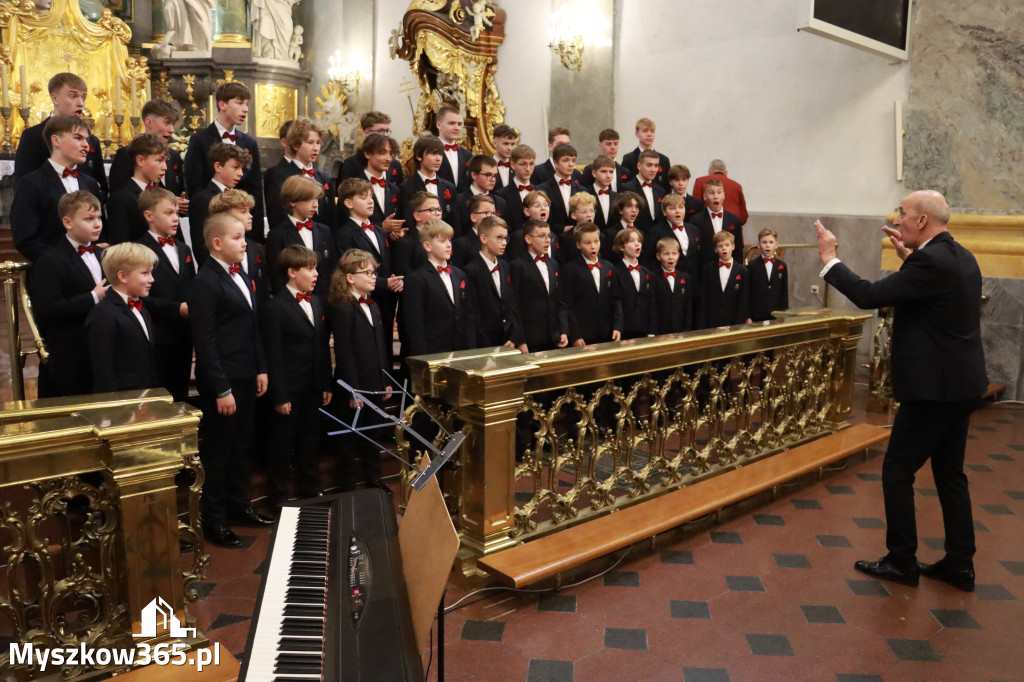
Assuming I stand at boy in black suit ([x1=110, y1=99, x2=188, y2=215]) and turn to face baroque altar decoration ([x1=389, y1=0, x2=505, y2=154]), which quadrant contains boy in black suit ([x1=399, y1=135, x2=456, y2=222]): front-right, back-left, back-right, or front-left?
front-right

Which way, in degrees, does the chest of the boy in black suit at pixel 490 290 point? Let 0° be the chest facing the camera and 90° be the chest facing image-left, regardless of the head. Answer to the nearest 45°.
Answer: approximately 315°

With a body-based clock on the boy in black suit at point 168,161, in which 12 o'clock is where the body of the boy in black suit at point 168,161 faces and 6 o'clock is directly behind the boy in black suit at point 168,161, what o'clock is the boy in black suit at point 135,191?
the boy in black suit at point 135,191 is roughly at 2 o'clock from the boy in black suit at point 168,161.

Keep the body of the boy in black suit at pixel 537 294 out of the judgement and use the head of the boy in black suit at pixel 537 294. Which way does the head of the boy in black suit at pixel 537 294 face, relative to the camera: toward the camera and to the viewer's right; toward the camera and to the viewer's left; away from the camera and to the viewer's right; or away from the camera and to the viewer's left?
toward the camera and to the viewer's right

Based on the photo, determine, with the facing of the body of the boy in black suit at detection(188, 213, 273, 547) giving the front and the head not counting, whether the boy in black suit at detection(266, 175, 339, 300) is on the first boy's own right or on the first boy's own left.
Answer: on the first boy's own left

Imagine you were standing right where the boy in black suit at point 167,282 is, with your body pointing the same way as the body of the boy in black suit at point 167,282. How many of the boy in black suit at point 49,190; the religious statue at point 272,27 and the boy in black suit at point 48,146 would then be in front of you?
0

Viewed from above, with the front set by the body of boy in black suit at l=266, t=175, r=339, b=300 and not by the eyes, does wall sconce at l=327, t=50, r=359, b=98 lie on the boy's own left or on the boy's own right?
on the boy's own left

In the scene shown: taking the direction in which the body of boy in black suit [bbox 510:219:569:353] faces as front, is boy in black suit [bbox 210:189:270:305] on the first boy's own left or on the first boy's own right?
on the first boy's own right

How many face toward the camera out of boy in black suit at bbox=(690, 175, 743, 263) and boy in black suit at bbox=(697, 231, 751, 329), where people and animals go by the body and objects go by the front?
2

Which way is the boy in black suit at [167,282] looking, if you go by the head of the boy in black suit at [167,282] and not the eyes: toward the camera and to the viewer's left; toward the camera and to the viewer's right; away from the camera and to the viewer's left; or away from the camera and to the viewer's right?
toward the camera and to the viewer's right

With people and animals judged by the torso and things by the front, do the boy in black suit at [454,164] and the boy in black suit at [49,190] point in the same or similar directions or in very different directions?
same or similar directions

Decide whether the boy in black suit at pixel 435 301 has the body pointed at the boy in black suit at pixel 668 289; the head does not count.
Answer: no

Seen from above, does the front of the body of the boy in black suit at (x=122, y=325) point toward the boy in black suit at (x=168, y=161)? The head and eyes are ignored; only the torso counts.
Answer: no

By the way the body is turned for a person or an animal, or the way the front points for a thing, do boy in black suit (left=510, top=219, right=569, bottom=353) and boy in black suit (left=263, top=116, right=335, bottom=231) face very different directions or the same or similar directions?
same or similar directions

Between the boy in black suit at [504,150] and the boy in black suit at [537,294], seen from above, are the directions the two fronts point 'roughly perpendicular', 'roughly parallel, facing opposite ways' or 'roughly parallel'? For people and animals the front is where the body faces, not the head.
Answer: roughly parallel

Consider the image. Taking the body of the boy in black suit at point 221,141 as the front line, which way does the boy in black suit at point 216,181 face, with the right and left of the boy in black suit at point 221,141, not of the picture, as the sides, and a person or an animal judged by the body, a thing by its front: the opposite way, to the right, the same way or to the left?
the same way

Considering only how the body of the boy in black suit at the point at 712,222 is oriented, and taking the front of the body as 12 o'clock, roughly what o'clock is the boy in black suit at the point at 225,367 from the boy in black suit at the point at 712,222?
the boy in black suit at the point at 225,367 is roughly at 1 o'clock from the boy in black suit at the point at 712,222.

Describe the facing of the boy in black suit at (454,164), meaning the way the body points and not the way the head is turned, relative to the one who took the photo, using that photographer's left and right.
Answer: facing the viewer and to the right of the viewer

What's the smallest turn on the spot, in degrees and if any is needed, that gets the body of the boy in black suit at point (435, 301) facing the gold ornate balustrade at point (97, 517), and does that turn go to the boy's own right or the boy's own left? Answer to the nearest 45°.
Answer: approximately 90° to the boy's own right

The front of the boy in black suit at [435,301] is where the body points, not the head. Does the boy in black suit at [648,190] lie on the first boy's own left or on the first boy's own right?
on the first boy's own left

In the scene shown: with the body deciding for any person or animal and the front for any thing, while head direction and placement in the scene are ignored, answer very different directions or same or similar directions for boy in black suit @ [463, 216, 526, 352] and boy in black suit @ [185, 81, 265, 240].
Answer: same or similar directions

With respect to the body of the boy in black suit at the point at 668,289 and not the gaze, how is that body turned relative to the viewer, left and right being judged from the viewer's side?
facing the viewer

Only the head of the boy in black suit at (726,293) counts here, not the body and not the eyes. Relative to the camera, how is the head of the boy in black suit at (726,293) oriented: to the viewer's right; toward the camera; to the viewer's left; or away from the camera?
toward the camera
